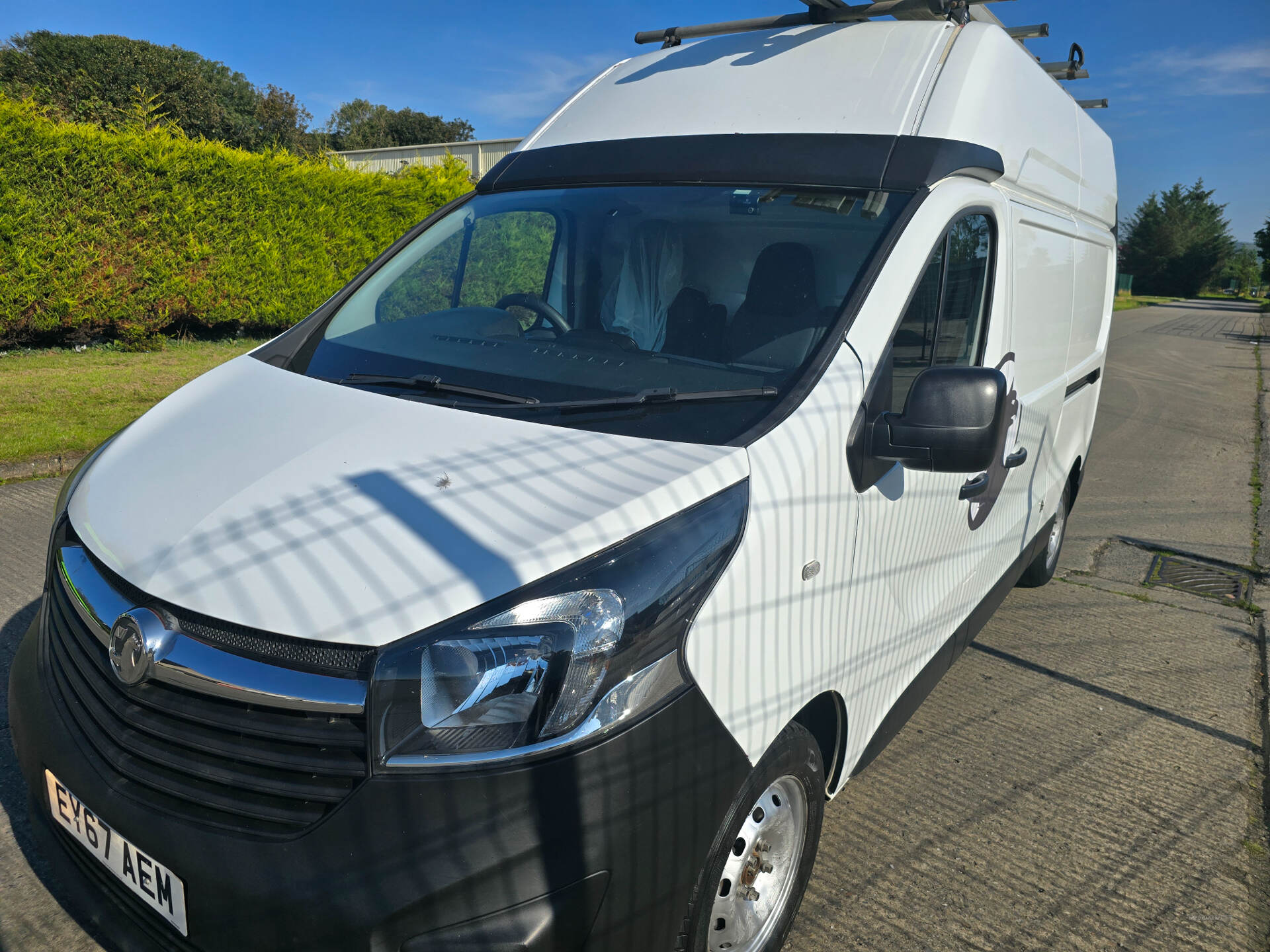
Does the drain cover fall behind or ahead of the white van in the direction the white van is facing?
behind

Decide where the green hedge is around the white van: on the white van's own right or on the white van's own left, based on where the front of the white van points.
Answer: on the white van's own right

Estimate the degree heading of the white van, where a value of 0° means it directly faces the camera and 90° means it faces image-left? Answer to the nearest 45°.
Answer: approximately 45°

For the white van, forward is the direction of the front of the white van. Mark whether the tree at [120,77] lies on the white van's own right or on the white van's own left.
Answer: on the white van's own right
